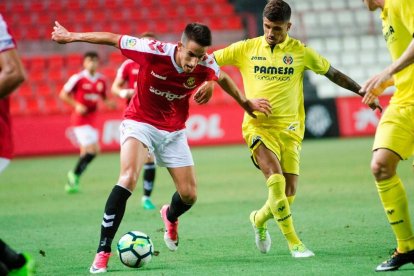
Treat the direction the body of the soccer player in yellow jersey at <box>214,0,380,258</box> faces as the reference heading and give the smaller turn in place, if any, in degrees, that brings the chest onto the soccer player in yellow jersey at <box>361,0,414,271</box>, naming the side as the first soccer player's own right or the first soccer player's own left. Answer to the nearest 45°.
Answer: approximately 45° to the first soccer player's own left

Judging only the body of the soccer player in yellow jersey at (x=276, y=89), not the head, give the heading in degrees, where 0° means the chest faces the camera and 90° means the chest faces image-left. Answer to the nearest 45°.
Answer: approximately 0°

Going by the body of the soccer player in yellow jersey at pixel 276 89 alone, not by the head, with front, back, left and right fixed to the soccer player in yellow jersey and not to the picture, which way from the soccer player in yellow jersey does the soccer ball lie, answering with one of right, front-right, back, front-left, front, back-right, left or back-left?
front-right
